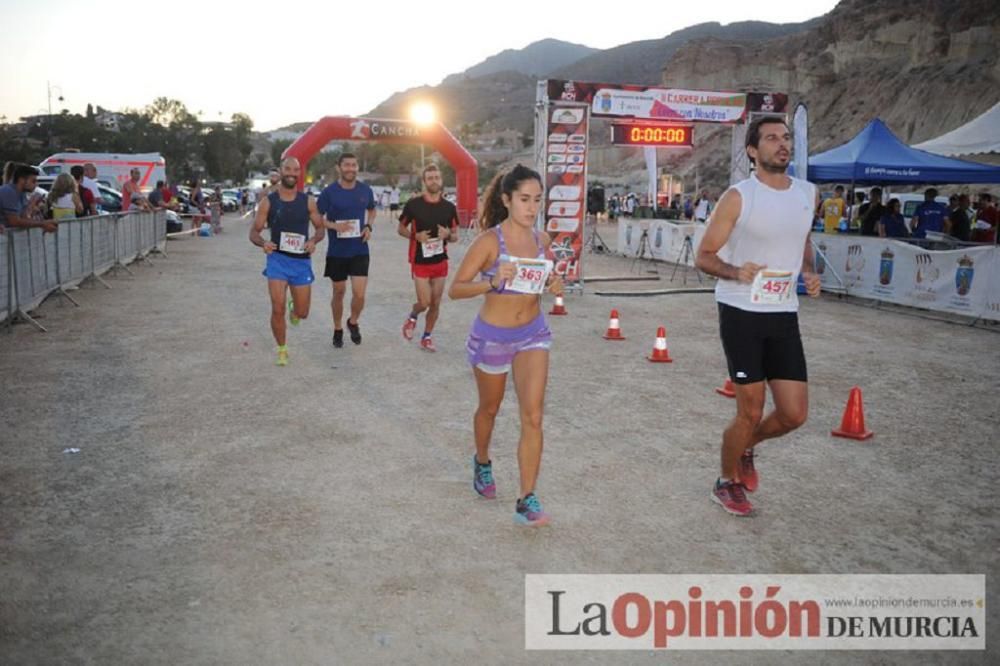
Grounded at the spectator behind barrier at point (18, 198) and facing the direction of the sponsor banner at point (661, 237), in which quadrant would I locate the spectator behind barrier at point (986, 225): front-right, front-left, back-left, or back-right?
front-right

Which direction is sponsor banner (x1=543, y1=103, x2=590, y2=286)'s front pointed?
toward the camera

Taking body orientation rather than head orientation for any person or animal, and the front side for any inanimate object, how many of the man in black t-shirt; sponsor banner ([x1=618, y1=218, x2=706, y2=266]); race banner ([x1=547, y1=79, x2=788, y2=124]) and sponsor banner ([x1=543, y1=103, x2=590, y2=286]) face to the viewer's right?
0

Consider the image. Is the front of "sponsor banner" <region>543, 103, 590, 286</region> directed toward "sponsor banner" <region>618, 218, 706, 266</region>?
no

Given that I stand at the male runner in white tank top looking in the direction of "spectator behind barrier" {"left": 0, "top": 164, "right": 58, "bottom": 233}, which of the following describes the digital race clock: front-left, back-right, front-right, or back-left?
front-right

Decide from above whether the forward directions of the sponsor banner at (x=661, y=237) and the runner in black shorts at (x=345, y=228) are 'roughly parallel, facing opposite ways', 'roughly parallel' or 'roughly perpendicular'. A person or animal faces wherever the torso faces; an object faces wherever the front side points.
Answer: roughly parallel

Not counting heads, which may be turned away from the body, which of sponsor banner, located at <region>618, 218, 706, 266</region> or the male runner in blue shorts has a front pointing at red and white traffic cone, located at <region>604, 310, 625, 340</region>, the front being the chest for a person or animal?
the sponsor banner

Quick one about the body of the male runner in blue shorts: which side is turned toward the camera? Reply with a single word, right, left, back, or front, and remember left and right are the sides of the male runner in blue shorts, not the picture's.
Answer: front

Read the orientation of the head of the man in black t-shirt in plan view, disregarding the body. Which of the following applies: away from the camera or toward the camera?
toward the camera

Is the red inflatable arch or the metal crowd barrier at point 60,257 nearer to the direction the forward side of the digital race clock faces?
the metal crowd barrier

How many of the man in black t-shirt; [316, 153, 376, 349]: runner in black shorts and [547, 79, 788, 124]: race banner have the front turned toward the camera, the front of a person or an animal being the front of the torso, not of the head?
3

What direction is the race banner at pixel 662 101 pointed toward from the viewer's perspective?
toward the camera

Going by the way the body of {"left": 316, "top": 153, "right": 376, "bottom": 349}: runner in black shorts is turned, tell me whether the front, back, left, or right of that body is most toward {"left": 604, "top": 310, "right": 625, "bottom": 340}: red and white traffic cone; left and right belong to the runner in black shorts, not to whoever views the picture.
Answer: left

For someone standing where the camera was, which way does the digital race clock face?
facing the viewer

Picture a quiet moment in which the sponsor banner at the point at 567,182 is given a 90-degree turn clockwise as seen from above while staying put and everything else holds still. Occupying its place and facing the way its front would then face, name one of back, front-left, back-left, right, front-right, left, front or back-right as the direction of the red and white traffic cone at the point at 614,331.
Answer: left
